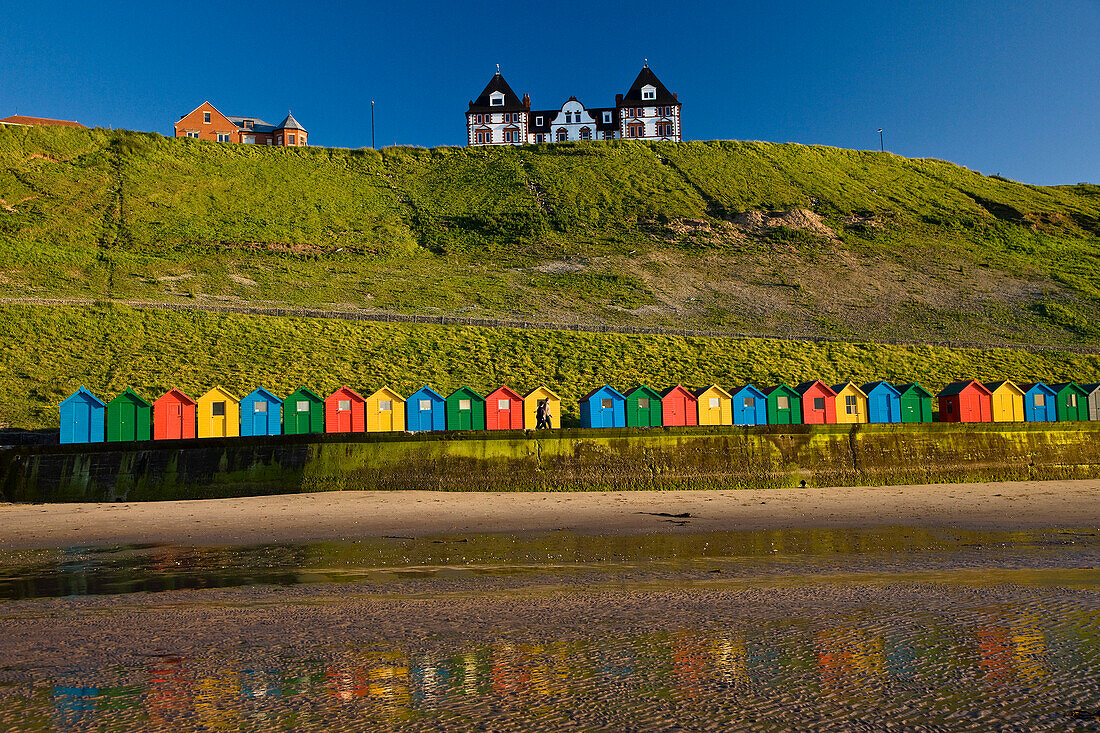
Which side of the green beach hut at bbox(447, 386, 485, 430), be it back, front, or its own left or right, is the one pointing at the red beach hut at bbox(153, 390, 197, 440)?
right

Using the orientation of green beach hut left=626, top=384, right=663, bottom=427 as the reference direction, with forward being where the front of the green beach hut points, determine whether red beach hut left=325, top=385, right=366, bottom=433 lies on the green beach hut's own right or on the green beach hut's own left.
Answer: on the green beach hut's own right

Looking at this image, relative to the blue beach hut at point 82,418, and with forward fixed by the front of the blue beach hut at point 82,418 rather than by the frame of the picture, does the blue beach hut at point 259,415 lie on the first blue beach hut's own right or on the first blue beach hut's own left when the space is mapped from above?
on the first blue beach hut's own left

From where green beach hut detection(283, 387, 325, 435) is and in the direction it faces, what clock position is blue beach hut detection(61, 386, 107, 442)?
The blue beach hut is roughly at 3 o'clock from the green beach hut.

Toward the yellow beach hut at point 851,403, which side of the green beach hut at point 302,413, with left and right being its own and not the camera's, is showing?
left

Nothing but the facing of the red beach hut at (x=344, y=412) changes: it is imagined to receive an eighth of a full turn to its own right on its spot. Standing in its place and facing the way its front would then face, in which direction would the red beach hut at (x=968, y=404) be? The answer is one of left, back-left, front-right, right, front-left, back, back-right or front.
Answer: back-left

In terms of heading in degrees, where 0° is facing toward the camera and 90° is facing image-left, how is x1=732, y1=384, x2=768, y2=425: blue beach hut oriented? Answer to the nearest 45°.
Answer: approximately 0°

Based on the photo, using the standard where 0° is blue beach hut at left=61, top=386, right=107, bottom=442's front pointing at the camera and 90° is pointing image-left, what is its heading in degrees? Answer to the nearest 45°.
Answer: approximately 0°

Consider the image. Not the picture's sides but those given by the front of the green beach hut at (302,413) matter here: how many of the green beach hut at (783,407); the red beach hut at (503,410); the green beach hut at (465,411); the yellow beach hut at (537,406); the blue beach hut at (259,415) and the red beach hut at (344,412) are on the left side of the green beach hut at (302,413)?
5

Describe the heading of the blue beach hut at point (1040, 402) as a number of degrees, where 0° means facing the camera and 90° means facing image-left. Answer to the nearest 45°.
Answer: approximately 315°
